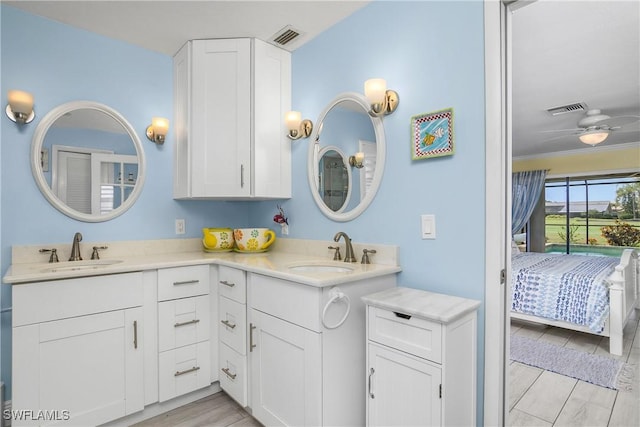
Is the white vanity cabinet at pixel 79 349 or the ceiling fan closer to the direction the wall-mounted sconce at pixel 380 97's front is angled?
the white vanity cabinet

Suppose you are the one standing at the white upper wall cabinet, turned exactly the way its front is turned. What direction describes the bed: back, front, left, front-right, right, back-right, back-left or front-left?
left

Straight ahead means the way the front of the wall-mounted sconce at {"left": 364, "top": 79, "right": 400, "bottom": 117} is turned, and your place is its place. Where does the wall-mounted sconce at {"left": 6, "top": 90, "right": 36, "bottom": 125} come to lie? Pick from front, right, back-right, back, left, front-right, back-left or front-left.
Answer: front-right

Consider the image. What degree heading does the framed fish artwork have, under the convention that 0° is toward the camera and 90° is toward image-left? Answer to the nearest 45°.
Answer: approximately 45°

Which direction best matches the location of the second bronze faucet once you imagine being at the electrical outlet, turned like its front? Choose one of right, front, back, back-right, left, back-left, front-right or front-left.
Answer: front-left

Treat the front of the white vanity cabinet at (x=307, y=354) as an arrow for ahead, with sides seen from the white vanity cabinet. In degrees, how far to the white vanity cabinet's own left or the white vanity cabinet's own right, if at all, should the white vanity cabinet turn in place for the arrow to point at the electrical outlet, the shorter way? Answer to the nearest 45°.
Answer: approximately 90° to the white vanity cabinet's own right

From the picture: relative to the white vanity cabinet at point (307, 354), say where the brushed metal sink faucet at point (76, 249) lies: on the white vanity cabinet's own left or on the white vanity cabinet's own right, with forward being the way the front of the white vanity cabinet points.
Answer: on the white vanity cabinet's own right

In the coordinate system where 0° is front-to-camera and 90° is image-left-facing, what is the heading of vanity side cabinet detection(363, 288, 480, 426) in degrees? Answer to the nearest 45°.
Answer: approximately 45°

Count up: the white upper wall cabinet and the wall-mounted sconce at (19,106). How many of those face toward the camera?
2

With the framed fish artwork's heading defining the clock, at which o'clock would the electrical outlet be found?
The electrical outlet is roughly at 2 o'clock from the framed fish artwork.

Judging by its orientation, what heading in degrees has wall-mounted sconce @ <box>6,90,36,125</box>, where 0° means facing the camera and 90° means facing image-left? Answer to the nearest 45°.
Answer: approximately 0°
